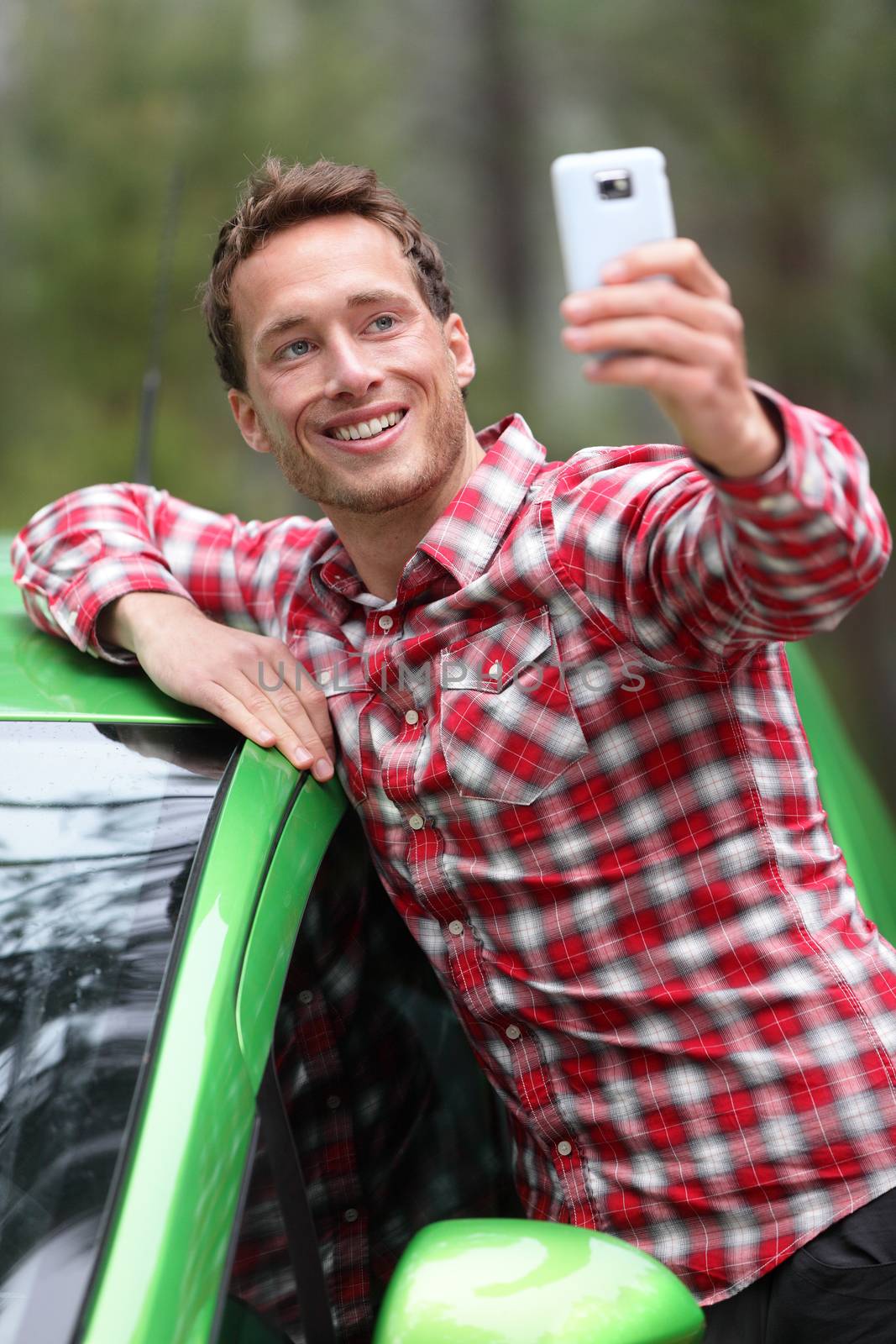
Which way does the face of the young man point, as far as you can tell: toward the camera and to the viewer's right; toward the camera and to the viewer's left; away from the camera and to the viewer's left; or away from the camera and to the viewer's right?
toward the camera and to the viewer's right

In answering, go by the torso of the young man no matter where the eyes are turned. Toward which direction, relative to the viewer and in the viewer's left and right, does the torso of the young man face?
facing the viewer and to the left of the viewer
